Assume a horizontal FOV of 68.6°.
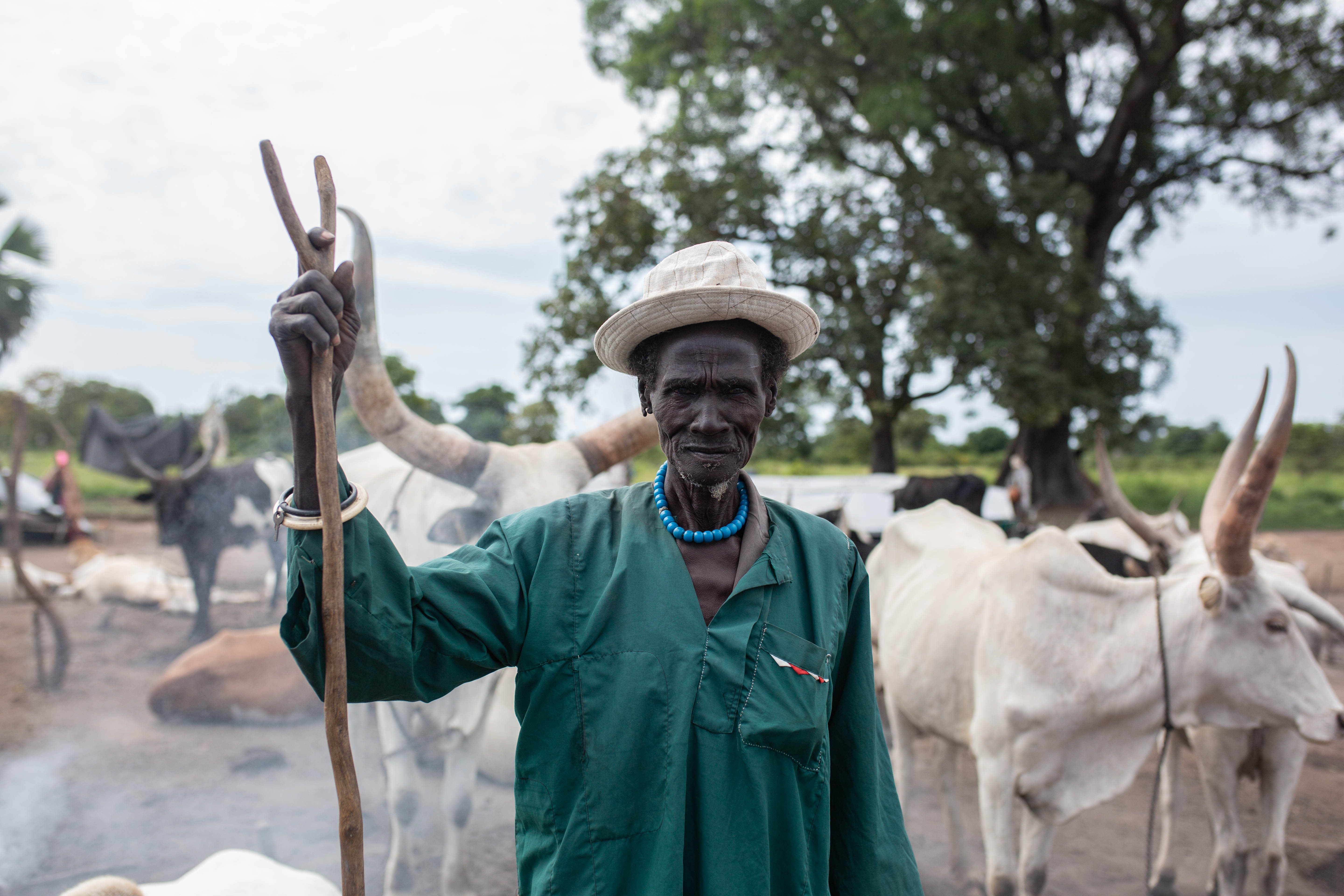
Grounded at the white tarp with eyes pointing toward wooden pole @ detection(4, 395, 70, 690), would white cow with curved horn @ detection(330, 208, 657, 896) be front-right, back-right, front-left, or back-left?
front-left

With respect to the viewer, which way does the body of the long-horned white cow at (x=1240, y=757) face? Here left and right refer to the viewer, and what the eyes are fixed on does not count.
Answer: facing the viewer and to the right of the viewer

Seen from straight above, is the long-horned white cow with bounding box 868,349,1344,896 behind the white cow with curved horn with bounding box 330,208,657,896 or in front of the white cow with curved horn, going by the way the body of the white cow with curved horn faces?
in front

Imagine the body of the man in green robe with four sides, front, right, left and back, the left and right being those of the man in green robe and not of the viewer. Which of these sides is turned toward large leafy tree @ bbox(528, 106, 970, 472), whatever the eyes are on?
back

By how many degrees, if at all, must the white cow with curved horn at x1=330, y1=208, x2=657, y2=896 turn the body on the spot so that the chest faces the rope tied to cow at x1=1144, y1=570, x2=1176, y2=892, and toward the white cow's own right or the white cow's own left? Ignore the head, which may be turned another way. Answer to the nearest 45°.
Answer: approximately 45° to the white cow's own left

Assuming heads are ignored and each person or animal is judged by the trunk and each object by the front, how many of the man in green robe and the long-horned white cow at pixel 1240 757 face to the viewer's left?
0

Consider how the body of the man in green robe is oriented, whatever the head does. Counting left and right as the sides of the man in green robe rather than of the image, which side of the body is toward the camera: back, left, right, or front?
front

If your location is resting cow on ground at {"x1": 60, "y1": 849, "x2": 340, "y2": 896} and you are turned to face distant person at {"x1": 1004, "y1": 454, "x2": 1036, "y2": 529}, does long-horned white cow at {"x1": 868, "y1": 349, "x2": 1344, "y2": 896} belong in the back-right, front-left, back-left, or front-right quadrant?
front-right

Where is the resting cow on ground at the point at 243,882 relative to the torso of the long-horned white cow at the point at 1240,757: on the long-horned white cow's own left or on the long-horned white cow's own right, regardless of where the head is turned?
on the long-horned white cow's own right

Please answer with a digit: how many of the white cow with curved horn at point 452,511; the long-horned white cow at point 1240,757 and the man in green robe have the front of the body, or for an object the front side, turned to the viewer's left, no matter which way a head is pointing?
0

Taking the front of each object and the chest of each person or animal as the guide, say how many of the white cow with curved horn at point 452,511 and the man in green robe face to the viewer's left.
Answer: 0

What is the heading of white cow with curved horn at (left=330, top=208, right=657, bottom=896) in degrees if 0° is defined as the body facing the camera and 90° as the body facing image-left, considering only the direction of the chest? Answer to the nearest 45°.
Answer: approximately 315°
